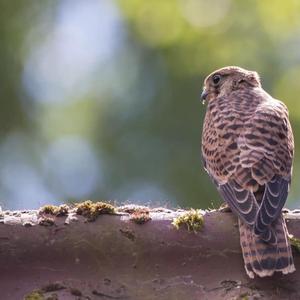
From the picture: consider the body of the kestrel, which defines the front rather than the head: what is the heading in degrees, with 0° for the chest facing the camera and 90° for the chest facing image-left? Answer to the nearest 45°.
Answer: approximately 180°
